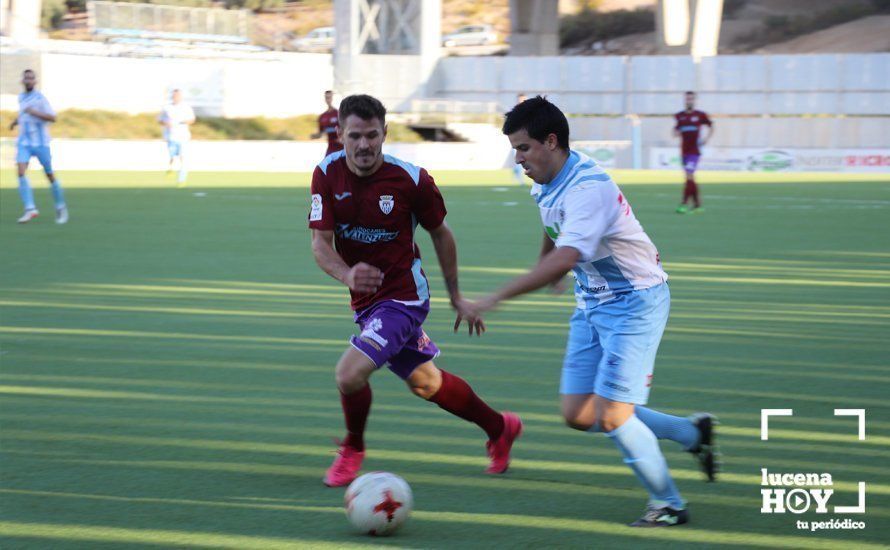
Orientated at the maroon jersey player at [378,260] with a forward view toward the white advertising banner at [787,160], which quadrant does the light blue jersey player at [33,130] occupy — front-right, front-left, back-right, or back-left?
front-left

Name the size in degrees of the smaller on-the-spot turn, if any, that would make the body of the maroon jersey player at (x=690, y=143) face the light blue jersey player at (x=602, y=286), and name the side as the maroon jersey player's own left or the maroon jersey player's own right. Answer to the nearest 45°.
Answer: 0° — they already face them

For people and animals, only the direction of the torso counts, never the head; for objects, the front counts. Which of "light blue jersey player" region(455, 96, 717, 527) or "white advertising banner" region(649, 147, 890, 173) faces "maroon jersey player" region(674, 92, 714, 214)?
the white advertising banner

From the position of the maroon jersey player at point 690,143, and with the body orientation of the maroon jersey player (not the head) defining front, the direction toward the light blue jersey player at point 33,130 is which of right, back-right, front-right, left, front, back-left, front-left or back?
front-right

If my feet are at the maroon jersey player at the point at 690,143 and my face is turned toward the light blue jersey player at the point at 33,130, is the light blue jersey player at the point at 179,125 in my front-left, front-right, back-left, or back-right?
front-right

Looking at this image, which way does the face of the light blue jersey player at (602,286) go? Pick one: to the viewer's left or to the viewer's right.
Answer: to the viewer's left

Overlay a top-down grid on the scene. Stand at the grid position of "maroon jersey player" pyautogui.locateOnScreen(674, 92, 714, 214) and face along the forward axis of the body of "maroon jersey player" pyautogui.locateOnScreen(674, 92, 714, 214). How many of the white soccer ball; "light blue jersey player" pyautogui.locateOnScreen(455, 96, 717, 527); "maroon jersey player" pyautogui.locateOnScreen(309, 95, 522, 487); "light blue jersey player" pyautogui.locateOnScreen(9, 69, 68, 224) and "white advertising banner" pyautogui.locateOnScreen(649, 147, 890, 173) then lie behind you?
1

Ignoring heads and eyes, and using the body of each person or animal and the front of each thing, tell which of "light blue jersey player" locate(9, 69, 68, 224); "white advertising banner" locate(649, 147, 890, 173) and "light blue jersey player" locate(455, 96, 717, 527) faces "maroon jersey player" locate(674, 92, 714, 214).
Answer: the white advertising banner

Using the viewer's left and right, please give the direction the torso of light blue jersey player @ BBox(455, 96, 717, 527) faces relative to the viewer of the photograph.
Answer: facing to the left of the viewer

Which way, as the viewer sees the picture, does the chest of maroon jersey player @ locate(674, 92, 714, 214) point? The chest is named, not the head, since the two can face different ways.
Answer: toward the camera

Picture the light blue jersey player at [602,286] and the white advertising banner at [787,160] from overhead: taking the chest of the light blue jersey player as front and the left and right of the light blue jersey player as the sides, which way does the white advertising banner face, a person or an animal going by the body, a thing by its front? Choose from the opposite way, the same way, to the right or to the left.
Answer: to the left

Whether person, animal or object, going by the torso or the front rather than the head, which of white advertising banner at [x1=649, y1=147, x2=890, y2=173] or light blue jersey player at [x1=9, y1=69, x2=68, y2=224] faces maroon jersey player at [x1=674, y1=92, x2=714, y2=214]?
the white advertising banner

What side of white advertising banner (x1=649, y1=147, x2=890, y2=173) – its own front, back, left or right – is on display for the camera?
front
